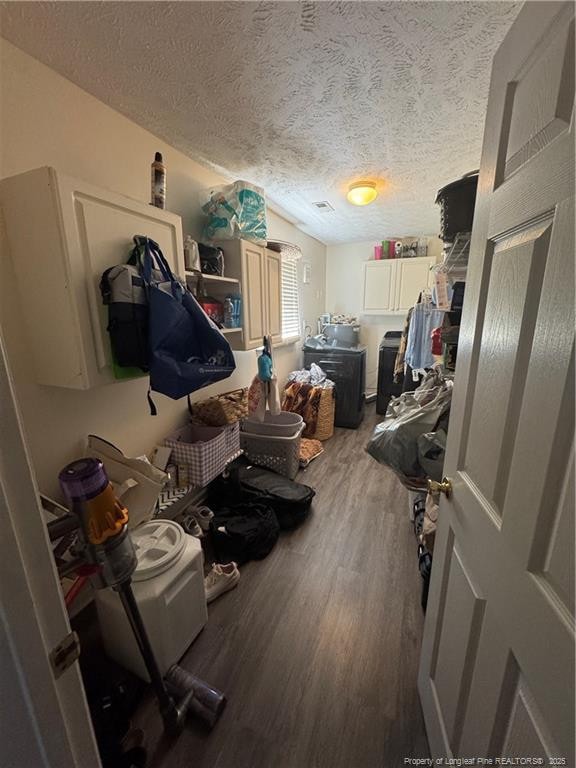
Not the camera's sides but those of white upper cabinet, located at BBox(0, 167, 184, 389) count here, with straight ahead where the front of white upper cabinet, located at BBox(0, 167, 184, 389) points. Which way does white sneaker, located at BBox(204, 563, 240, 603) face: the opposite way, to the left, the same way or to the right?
to the right

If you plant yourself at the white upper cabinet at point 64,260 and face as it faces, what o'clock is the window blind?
The window blind is roughly at 9 o'clock from the white upper cabinet.

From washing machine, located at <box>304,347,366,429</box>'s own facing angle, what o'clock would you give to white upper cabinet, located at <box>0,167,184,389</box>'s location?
The white upper cabinet is roughly at 1 o'clock from the washing machine.

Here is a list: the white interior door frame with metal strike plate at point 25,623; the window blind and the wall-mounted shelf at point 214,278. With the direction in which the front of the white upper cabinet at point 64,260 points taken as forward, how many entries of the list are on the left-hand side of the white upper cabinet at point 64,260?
2

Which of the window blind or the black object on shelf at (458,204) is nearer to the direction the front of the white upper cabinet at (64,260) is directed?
the black object on shelf

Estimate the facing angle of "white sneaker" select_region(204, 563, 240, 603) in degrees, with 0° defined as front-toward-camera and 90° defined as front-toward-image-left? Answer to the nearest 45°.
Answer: approximately 45°

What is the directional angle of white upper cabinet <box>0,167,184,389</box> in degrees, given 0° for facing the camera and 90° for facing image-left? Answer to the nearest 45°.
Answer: approximately 315°

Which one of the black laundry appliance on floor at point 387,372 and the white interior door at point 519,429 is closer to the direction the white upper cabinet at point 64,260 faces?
the white interior door

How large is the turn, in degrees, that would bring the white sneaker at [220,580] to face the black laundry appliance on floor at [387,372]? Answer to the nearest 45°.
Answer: approximately 180°
